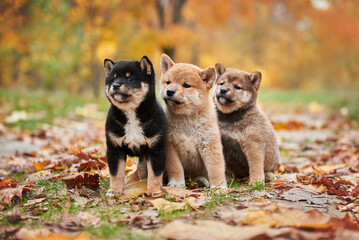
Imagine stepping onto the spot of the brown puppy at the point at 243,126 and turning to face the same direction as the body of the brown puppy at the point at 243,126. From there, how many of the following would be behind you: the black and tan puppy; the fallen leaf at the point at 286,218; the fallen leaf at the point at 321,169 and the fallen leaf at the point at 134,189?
1

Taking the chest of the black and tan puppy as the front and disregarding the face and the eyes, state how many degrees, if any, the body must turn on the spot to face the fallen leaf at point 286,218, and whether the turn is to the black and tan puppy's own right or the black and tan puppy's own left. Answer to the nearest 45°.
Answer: approximately 45° to the black and tan puppy's own left

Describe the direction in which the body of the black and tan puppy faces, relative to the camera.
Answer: toward the camera

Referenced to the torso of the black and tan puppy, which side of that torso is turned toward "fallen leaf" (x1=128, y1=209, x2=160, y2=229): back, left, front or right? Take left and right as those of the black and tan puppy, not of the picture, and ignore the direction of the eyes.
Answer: front

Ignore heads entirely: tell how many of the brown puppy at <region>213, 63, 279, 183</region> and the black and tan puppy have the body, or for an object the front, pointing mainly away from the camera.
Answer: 0

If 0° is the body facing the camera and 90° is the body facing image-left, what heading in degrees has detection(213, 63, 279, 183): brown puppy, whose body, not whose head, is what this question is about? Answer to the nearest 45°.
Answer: approximately 45°

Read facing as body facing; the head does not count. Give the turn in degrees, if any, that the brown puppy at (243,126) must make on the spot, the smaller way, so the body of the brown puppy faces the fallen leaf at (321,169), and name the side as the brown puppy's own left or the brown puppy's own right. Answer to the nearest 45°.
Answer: approximately 180°

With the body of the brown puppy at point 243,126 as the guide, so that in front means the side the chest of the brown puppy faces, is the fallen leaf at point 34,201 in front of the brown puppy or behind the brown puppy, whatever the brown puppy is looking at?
in front

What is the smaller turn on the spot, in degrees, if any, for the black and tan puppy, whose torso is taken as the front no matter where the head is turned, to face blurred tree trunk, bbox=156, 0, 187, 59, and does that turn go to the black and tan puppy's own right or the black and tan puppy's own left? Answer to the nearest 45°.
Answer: approximately 180°
